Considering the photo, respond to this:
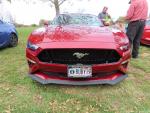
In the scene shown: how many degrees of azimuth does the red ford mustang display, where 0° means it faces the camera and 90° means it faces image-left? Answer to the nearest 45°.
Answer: approximately 0°
